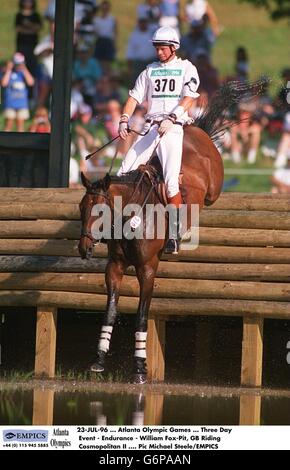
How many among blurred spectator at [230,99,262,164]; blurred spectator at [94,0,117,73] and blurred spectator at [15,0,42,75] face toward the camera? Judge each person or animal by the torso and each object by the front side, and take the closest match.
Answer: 3

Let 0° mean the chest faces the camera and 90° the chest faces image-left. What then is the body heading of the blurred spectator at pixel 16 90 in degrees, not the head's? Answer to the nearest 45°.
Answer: approximately 0°

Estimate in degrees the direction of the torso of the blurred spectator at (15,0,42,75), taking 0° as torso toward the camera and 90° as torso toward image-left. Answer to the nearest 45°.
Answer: approximately 0°

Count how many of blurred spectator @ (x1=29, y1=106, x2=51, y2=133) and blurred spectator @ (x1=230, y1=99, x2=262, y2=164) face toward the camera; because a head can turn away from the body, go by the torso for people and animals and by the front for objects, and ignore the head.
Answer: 2

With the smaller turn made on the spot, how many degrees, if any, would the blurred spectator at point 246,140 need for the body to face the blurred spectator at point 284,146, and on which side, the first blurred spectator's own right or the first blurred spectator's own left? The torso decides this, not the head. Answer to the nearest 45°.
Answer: approximately 45° to the first blurred spectator's own left

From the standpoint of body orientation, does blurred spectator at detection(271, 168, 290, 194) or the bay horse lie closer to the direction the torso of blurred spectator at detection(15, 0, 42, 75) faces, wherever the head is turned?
the bay horse

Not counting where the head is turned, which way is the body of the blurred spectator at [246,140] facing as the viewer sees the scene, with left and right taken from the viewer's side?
facing the viewer

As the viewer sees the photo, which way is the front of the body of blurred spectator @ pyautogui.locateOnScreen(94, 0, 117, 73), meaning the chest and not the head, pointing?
toward the camera

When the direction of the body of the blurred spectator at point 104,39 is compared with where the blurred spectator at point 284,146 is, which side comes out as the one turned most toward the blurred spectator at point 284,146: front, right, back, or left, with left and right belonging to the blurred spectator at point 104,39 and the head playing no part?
left

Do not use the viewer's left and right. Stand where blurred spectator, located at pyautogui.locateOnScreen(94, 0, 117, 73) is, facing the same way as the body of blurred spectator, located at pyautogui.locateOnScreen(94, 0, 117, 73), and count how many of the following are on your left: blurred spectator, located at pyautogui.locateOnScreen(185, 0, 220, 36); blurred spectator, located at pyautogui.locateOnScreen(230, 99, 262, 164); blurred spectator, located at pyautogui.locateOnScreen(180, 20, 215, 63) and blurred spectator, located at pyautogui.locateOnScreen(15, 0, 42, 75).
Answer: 3
